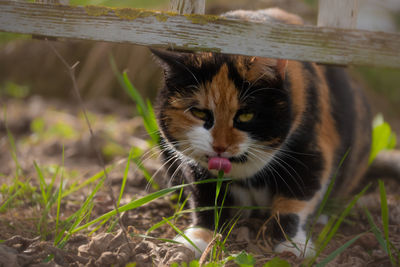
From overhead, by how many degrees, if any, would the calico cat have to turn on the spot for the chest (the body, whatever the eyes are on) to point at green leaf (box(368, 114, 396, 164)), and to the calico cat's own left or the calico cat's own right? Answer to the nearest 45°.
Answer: approximately 180°

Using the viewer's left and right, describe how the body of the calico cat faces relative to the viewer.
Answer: facing the viewer and to the left of the viewer
